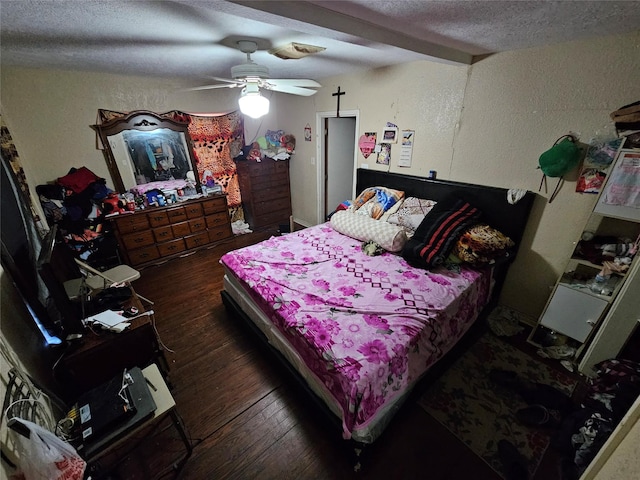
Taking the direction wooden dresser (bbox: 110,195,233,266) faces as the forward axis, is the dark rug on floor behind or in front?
in front

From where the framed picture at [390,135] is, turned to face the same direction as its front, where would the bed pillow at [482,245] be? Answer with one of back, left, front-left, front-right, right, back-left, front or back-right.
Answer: left

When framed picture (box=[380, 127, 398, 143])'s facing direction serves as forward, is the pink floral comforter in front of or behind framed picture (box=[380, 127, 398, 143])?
in front

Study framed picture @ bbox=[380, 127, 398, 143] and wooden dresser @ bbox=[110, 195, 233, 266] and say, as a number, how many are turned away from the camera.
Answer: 0

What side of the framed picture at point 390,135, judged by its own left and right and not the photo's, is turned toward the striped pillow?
left

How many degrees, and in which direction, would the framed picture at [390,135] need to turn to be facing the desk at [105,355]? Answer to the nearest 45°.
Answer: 0° — it already faces it

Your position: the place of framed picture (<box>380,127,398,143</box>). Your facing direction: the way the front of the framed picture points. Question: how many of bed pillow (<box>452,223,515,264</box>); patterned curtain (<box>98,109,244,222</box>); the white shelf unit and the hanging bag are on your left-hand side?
3

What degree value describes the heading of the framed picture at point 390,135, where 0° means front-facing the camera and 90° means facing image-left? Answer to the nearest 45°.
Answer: approximately 45°

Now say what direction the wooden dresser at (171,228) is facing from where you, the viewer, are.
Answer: facing the viewer and to the right of the viewer

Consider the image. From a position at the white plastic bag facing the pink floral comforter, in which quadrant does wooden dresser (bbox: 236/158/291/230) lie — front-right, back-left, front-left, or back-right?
front-left

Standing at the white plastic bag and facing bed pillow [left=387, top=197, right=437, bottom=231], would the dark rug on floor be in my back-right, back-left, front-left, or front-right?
front-right

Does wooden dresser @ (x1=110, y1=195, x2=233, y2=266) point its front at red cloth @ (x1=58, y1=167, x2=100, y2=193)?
no

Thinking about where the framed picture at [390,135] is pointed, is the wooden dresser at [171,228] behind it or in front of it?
in front

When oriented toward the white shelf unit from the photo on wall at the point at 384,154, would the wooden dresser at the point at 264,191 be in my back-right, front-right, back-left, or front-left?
back-right

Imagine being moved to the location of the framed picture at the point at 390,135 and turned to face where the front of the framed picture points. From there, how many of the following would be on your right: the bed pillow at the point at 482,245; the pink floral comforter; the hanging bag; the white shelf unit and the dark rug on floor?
0
